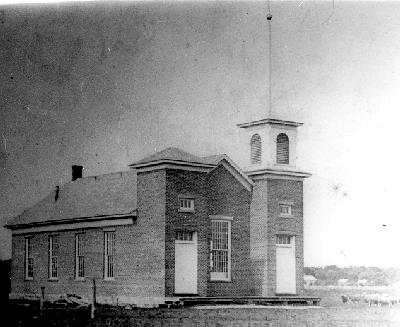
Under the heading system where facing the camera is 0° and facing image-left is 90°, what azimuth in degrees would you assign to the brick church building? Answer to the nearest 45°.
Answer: approximately 315°
